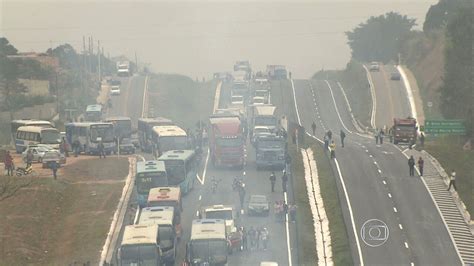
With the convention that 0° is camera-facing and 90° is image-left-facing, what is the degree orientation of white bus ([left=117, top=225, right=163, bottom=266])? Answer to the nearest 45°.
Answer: approximately 0°
